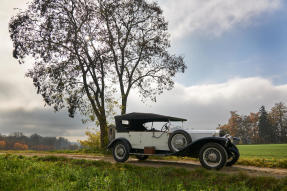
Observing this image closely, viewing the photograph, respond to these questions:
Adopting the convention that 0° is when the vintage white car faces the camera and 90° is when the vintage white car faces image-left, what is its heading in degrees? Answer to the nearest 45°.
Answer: approximately 315°

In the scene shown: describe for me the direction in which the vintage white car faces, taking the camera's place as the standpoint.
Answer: facing the viewer and to the right of the viewer
